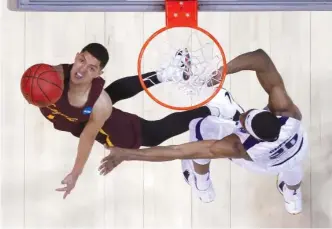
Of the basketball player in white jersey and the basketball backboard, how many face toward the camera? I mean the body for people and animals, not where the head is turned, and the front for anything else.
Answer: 1

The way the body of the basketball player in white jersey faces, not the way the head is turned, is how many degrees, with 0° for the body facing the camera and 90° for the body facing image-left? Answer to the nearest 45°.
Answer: approximately 135°

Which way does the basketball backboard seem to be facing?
toward the camera

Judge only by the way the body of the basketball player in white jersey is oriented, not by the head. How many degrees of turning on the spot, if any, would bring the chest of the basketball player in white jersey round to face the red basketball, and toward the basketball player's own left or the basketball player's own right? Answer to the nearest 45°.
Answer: approximately 45° to the basketball player's own left

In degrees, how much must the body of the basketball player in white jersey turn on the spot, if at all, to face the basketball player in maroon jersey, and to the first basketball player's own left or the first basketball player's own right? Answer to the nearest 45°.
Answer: approximately 45° to the first basketball player's own left
